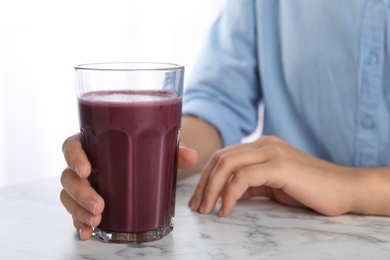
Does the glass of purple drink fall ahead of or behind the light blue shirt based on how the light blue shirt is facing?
ahead

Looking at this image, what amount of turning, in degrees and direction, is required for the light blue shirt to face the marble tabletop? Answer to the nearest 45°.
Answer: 0° — it already faces it

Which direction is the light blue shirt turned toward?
toward the camera
